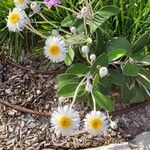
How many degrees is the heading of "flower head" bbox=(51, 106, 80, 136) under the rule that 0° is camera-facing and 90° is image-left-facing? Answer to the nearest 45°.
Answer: approximately 0°
